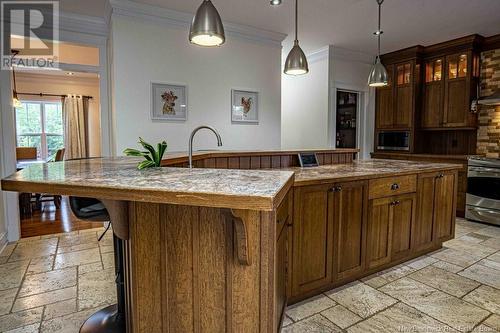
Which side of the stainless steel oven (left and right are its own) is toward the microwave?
right

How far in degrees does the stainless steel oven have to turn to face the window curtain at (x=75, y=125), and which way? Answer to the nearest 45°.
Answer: approximately 45° to its right
